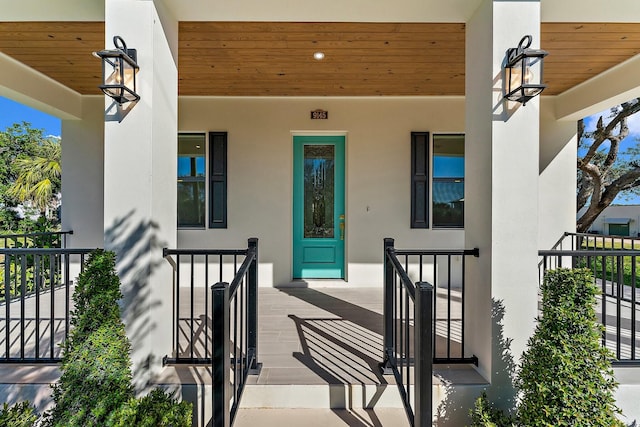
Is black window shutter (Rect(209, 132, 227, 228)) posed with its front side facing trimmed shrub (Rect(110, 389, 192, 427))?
yes

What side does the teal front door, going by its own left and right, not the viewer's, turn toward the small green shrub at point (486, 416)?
front

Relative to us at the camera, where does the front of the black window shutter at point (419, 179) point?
facing the viewer

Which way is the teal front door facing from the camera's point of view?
toward the camera

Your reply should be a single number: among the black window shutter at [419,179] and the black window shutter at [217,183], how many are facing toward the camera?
2

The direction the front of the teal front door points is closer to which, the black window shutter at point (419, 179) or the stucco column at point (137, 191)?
the stucco column

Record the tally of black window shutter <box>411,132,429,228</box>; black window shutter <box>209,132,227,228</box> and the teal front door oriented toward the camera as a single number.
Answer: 3

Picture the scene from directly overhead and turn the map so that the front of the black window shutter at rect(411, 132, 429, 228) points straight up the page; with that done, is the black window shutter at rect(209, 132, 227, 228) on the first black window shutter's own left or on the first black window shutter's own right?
on the first black window shutter's own right
